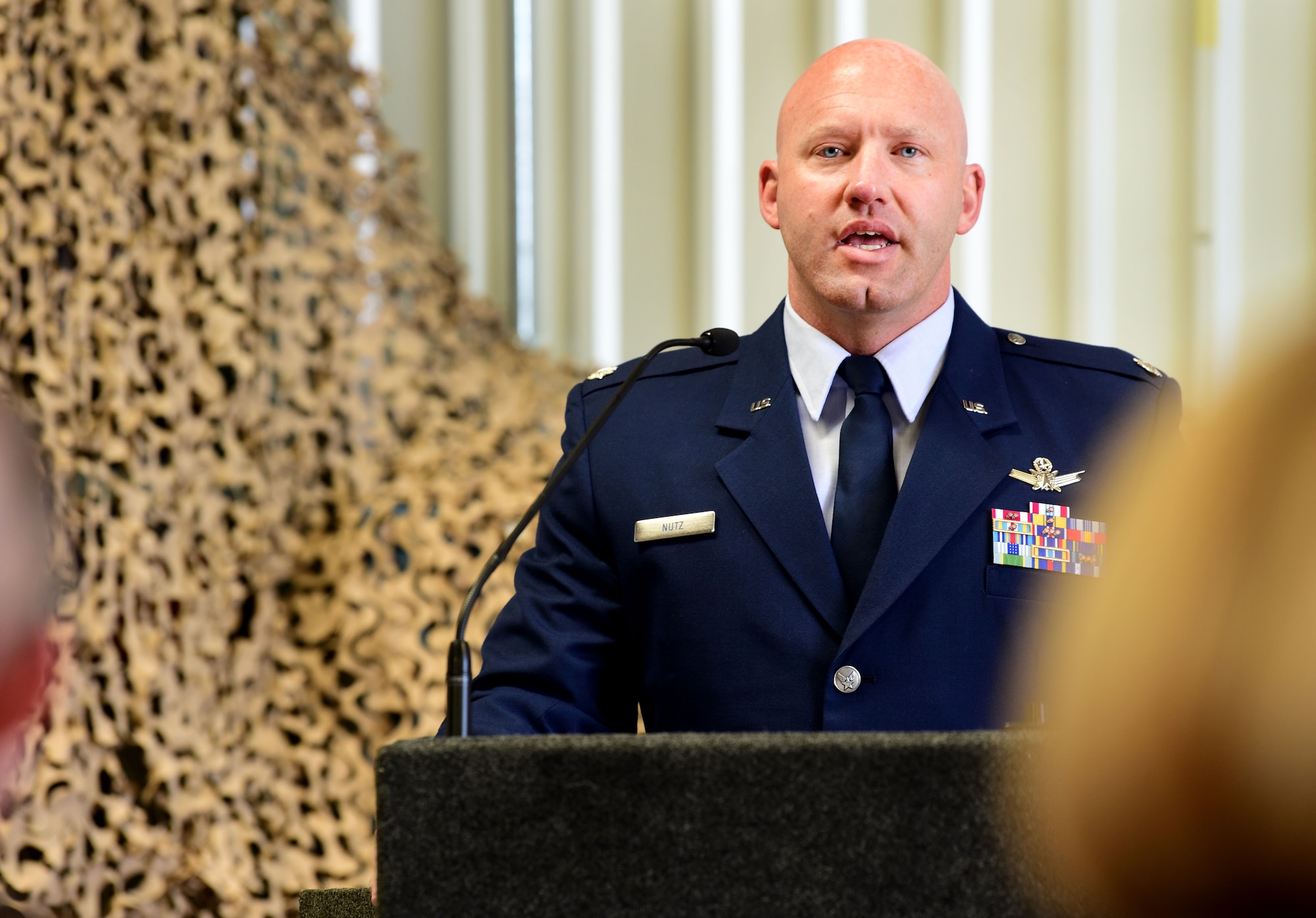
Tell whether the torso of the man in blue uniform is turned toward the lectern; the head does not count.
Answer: yes

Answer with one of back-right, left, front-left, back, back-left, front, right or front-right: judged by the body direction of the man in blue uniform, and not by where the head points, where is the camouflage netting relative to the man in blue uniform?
back-right

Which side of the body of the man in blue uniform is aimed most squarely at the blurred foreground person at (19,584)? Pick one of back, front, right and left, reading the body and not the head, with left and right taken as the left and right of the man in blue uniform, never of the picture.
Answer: front

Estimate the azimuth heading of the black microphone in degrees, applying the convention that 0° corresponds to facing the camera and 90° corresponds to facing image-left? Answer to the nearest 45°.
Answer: approximately 270°

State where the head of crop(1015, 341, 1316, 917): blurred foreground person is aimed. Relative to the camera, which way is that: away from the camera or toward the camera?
away from the camera

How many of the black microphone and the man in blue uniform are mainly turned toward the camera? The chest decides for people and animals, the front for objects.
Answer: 1

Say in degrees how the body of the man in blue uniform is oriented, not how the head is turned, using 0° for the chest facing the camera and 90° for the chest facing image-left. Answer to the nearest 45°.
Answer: approximately 0°
